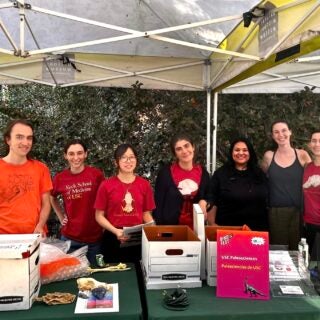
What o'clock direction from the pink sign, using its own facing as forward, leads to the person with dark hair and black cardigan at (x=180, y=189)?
The person with dark hair and black cardigan is roughly at 5 o'clock from the pink sign.

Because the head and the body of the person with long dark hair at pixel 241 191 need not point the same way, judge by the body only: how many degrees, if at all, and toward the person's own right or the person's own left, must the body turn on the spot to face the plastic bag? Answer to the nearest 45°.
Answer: approximately 45° to the person's own right

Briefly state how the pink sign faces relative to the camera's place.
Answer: facing the viewer

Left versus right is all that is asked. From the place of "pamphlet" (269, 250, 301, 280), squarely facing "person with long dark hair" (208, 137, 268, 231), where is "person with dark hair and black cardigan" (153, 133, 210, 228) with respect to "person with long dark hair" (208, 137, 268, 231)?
left

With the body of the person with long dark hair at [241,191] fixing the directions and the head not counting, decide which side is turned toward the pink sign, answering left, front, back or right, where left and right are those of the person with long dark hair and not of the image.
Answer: front

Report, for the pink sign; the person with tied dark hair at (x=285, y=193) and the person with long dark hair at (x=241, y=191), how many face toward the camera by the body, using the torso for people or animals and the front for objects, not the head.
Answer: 3

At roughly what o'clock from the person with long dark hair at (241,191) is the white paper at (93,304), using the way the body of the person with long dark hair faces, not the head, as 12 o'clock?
The white paper is roughly at 1 o'clock from the person with long dark hair.

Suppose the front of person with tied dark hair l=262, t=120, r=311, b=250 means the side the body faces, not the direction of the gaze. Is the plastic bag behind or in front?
in front

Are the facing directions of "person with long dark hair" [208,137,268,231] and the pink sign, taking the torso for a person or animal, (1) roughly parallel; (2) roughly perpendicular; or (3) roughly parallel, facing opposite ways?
roughly parallel

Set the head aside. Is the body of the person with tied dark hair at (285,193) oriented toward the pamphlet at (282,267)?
yes

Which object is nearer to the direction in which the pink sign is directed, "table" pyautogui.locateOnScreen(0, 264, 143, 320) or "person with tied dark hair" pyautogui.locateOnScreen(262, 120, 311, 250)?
the table

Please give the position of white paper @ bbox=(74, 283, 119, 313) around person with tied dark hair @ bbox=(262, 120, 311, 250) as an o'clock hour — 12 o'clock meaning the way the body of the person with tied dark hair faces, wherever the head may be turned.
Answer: The white paper is roughly at 1 o'clock from the person with tied dark hair.

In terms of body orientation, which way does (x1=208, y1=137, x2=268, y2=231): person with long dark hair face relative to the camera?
toward the camera
